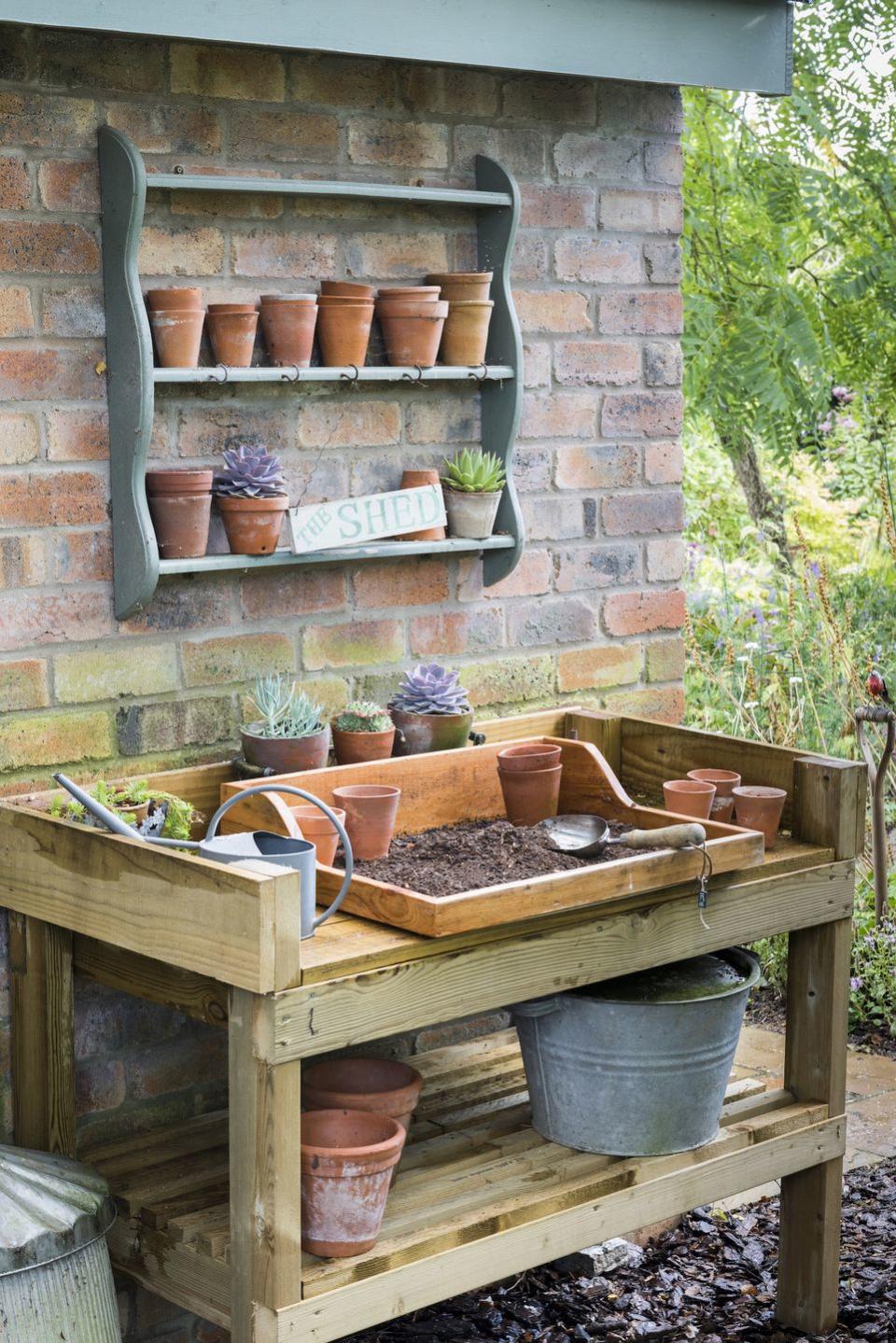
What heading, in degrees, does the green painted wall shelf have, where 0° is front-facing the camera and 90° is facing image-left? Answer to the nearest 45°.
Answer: approximately 315°

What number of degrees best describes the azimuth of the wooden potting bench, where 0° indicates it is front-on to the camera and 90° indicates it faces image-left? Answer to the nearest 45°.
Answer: approximately 315°
